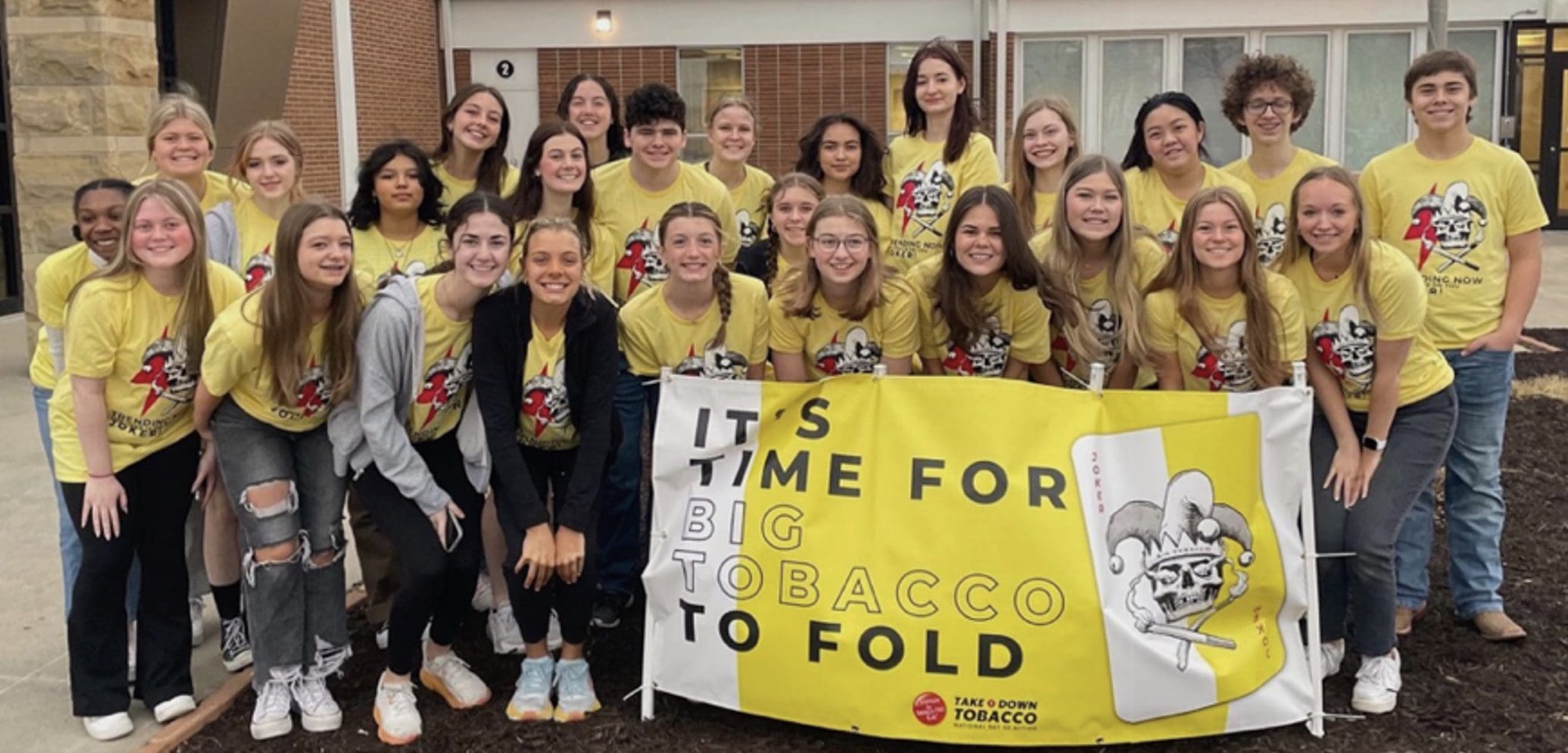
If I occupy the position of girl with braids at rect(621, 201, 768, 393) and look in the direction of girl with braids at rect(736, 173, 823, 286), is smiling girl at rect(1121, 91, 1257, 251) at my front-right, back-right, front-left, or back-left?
front-right

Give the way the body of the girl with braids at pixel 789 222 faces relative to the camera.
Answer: toward the camera

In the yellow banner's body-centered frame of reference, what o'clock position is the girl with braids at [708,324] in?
The girl with braids is roughly at 4 o'clock from the yellow banner.

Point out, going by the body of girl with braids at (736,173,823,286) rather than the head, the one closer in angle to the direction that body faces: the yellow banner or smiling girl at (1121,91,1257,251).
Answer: the yellow banner

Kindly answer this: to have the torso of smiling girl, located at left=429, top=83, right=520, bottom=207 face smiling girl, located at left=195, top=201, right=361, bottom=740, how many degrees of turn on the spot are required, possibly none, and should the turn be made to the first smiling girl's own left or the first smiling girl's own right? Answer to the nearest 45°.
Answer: approximately 45° to the first smiling girl's own right

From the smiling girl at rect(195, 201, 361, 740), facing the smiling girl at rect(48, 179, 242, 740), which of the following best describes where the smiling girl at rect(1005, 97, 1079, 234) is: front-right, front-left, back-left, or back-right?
back-right

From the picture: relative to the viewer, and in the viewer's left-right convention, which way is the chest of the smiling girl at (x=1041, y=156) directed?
facing the viewer

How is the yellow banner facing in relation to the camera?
toward the camera

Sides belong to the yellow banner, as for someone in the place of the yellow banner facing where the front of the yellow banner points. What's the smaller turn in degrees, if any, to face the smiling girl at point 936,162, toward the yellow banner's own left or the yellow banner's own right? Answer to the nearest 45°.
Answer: approximately 180°

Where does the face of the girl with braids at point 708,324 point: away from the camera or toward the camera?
toward the camera

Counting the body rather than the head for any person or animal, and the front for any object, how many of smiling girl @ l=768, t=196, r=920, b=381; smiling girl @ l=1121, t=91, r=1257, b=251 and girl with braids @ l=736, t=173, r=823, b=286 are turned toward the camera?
3

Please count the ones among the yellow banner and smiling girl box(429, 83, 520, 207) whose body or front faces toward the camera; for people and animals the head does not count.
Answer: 2

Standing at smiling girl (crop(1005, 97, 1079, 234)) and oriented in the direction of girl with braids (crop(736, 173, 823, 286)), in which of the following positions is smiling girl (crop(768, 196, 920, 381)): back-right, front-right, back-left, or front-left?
front-left
